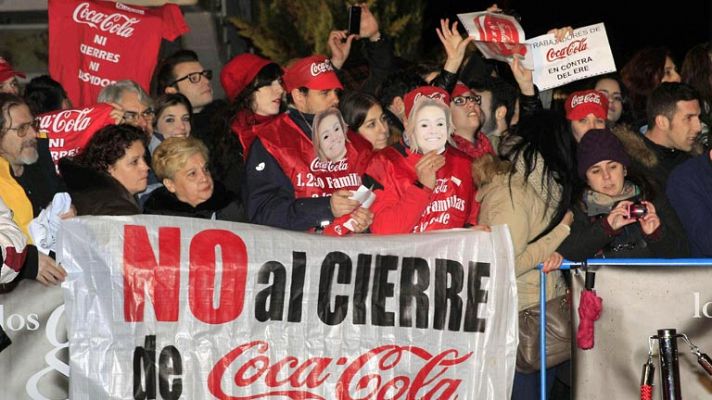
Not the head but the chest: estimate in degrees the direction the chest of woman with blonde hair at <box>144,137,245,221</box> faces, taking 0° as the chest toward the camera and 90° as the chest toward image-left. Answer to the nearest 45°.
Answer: approximately 315°

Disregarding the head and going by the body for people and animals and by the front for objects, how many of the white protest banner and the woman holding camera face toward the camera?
2

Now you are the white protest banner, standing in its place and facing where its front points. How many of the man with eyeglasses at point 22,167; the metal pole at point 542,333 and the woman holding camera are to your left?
2

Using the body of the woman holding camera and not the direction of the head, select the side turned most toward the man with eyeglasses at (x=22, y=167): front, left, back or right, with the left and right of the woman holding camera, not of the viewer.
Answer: right

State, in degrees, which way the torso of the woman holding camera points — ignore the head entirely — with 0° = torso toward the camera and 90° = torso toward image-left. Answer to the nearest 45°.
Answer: approximately 0°

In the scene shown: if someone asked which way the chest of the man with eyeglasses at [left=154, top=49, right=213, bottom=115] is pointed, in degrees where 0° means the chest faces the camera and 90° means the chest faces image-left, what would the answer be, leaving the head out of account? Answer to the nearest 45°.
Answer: approximately 315°
